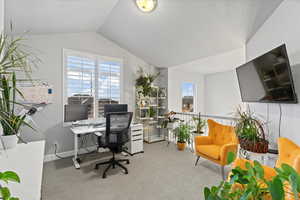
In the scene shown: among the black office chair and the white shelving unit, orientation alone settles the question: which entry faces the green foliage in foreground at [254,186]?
the white shelving unit

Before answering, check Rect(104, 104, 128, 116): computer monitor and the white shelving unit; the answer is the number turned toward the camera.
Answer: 2

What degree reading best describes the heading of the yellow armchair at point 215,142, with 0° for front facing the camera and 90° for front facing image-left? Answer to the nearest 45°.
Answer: approximately 45°

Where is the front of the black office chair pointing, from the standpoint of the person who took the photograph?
facing away from the viewer and to the left of the viewer

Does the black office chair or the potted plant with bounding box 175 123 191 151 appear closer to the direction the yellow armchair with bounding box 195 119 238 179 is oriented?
the black office chair

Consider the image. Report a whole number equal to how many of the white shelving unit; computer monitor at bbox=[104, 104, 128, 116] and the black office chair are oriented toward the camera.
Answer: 2

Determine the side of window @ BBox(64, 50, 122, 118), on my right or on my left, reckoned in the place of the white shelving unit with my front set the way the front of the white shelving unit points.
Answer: on my right

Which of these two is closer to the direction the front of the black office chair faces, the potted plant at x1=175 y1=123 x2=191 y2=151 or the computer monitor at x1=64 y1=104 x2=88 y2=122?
the computer monitor

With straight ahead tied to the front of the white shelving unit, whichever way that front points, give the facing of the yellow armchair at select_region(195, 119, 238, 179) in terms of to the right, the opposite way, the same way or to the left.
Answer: to the right

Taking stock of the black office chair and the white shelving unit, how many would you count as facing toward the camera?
1
